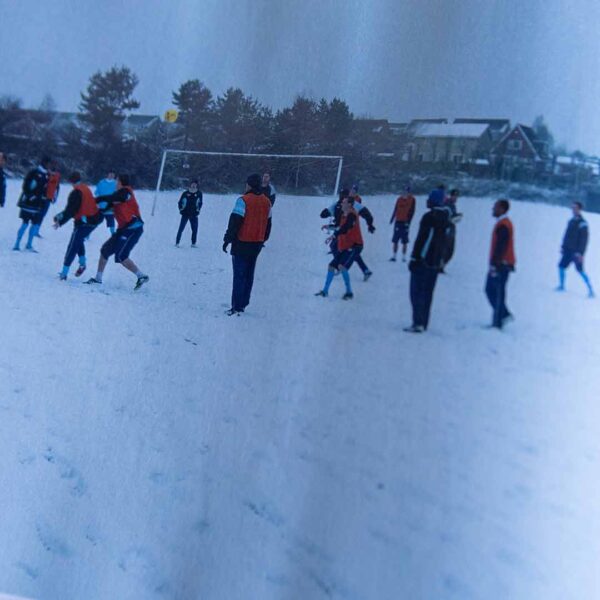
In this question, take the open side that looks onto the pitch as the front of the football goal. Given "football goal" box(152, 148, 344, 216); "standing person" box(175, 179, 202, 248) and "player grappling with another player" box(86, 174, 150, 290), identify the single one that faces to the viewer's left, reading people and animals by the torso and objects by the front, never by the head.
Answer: "player grappling with another player" box(86, 174, 150, 290)

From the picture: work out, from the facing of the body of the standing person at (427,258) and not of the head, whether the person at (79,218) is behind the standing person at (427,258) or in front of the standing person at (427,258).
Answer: in front

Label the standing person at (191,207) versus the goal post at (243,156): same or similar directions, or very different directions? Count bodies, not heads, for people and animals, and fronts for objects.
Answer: same or similar directions

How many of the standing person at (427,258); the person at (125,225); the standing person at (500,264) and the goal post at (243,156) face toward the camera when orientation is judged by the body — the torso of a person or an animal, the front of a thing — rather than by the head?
1

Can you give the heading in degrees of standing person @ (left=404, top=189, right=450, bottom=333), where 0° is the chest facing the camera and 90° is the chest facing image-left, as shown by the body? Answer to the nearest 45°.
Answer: approximately 135°

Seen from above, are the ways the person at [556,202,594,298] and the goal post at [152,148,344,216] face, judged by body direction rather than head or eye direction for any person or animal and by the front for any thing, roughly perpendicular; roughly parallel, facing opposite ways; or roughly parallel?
roughly perpendicular

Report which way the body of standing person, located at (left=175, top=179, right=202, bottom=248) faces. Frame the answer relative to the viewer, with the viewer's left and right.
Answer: facing the viewer

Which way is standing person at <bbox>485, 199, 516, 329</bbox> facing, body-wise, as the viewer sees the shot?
to the viewer's left

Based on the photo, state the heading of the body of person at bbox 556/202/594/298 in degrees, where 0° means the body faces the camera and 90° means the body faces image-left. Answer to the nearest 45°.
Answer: approximately 45°

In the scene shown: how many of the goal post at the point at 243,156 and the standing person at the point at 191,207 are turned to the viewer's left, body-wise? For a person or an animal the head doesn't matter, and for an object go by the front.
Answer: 0

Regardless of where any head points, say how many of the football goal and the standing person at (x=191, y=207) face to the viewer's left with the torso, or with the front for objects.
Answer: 0

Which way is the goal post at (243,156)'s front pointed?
toward the camera
